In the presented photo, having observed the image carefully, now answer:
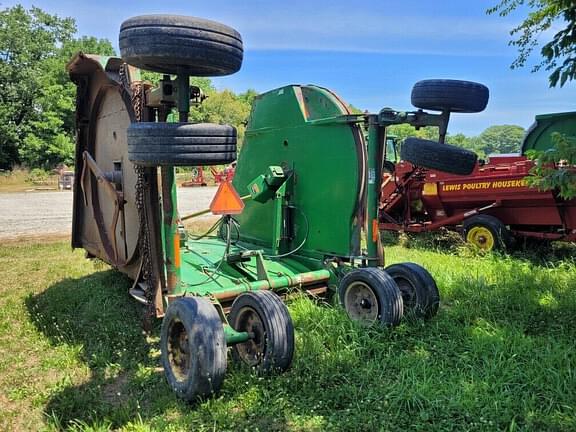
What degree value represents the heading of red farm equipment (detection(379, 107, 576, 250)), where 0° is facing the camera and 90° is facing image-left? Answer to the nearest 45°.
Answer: approximately 90°

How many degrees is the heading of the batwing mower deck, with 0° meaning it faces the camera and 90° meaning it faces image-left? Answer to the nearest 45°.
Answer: approximately 135°

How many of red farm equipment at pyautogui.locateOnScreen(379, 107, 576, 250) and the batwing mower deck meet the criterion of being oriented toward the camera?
0

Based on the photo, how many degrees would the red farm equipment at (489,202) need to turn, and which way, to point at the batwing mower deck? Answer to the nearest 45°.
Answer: approximately 45° to its left

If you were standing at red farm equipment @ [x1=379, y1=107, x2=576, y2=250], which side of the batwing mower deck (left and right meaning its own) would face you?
right
